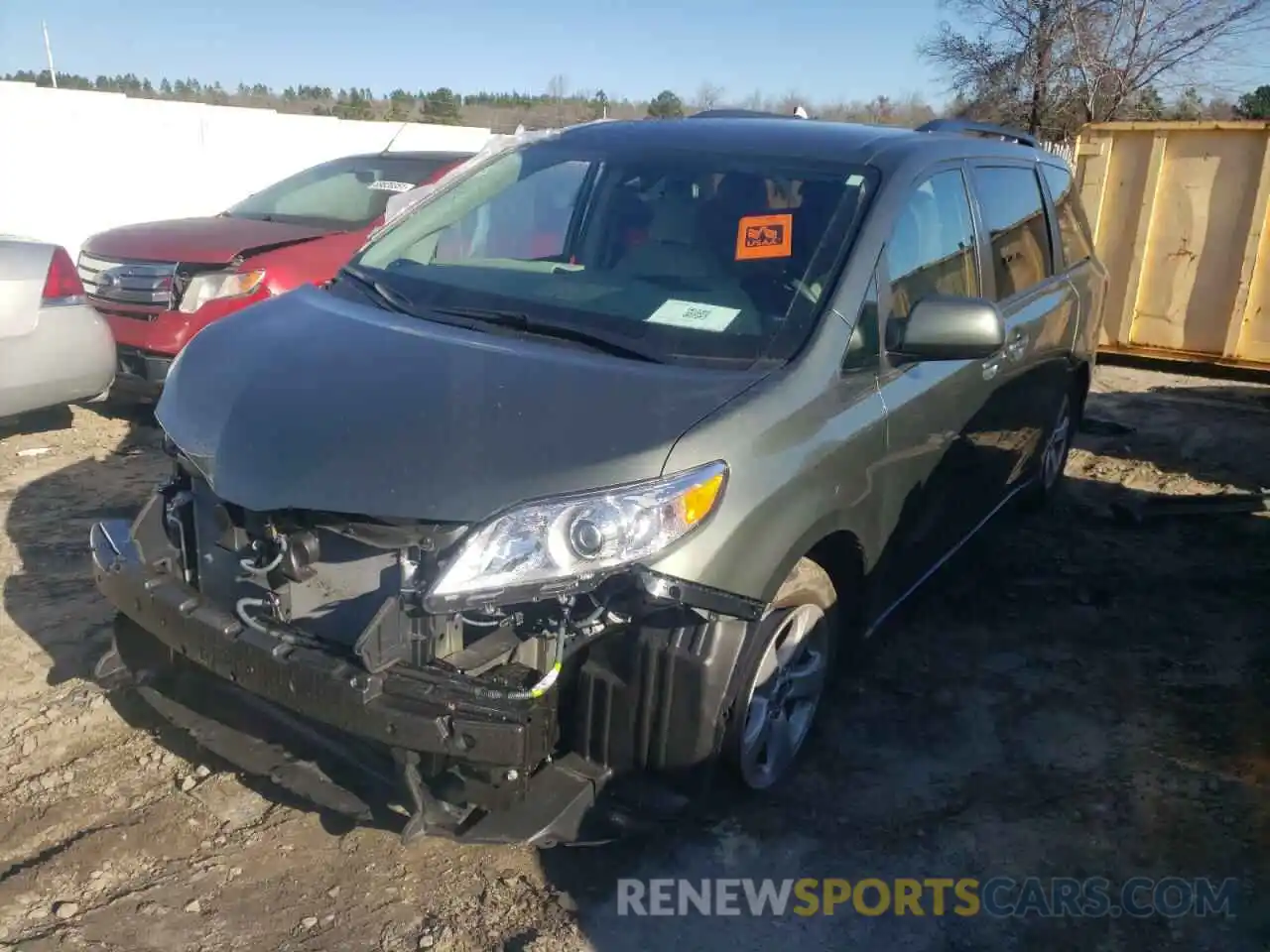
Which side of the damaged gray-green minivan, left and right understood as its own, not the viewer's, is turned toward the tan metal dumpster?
back

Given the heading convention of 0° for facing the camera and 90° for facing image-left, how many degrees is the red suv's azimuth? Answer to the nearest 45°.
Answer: approximately 45°

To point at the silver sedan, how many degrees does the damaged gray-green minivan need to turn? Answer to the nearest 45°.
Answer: approximately 90° to its right

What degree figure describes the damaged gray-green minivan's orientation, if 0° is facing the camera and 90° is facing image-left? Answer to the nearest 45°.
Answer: approximately 45°

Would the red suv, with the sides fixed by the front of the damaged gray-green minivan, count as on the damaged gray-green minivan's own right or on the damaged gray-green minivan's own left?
on the damaged gray-green minivan's own right

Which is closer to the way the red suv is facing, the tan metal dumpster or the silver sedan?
the silver sedan

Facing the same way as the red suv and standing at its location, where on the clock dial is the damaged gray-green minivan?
The damaged gray-green minivan is roughly at 10 o'clock from the red suv.

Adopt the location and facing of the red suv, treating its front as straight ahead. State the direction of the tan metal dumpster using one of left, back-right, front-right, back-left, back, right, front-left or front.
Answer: back-left
